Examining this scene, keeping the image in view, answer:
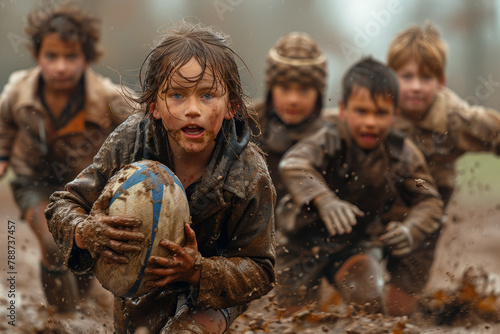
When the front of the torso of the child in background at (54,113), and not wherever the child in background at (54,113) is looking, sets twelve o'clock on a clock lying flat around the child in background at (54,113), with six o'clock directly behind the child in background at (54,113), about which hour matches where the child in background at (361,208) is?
the child in background at (361,208) is roughly at 10 o'clock from the child in background at (54,113).

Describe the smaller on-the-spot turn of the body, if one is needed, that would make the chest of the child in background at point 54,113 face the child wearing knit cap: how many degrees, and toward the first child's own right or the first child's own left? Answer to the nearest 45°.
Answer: approximately 90° to the first child's own left

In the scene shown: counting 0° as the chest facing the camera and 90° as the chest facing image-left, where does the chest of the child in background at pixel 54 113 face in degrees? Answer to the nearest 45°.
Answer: approximately 0°

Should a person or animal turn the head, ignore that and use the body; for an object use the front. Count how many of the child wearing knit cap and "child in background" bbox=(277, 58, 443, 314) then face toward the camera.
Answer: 2

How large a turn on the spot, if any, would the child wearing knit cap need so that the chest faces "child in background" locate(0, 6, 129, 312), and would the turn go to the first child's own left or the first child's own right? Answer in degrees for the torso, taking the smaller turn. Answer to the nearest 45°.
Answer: approximately 90° to the first child's own right

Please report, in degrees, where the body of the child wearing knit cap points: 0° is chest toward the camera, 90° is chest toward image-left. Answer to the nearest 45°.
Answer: approximately 0°

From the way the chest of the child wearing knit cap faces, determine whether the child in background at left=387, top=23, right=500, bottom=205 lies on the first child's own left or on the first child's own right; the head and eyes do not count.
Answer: on the first child's own left

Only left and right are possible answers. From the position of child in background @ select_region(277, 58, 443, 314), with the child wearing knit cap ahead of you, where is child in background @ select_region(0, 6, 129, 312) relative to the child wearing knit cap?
left
